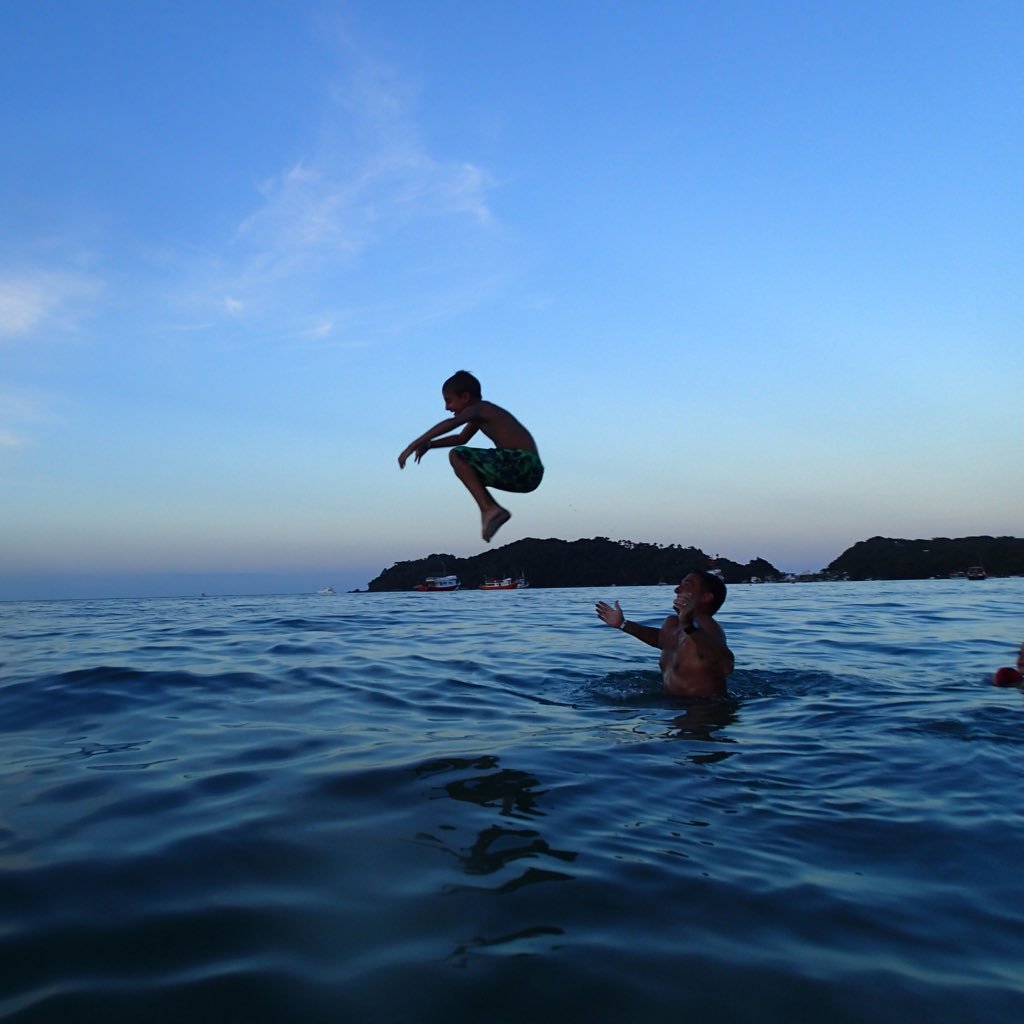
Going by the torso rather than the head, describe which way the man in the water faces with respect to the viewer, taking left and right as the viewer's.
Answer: facing the viewer and to the left of the viewer

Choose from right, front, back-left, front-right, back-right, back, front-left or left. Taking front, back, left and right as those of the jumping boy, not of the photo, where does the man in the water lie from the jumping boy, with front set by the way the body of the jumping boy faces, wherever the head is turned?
back-right

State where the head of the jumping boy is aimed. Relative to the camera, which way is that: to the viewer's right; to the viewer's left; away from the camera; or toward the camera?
to the viewer's left

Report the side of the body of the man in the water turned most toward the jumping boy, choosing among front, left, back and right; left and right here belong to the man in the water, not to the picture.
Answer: front

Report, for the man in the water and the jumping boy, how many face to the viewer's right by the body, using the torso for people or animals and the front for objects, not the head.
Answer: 0

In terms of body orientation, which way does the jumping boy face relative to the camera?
to the viewer's left
